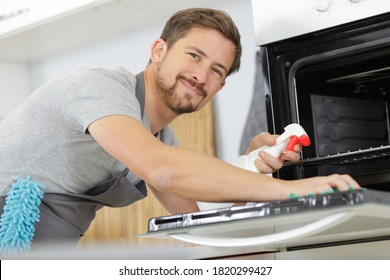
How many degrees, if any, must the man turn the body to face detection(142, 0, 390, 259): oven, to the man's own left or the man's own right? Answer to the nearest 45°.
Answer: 0° — they already face it

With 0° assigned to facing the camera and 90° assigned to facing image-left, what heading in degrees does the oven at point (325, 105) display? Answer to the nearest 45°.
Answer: approximately 45°

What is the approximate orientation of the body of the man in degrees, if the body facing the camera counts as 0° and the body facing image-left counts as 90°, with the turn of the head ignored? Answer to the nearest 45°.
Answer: approximately 270°

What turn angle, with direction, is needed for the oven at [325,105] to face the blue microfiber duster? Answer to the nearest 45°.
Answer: approximately 45° to its right

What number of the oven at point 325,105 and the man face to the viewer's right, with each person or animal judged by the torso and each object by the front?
1

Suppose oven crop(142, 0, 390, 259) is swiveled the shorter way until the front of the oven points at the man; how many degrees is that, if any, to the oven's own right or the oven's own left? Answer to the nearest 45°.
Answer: approximately 45° to the oven's own right

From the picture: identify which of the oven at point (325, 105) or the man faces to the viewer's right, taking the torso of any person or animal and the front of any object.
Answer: the man
